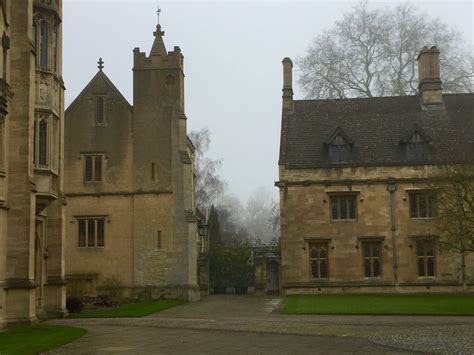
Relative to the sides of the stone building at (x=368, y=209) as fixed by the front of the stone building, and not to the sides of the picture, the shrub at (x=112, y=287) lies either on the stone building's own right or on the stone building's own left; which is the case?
on the stone building's own right

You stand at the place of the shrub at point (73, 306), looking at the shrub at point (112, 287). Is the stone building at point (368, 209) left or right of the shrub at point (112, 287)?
right

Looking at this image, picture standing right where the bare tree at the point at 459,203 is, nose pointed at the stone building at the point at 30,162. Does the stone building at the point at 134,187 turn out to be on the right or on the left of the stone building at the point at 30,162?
right

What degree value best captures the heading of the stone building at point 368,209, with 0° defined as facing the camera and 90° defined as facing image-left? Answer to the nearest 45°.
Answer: approximately 0°

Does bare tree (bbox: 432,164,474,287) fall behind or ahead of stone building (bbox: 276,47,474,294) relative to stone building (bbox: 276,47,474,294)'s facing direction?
ahead

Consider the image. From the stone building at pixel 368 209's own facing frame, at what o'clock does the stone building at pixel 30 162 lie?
the stone building at pixel 30 162 is roughly at 1 o'clock from the stone building at pixel 368 209.

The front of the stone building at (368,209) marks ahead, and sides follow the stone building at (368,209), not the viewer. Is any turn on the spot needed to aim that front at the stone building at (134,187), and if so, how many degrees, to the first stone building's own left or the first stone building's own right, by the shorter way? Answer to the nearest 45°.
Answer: approximately 90° to the first stone building's own right

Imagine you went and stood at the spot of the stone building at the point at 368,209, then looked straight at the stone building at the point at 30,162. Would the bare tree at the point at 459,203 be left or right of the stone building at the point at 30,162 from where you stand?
left
